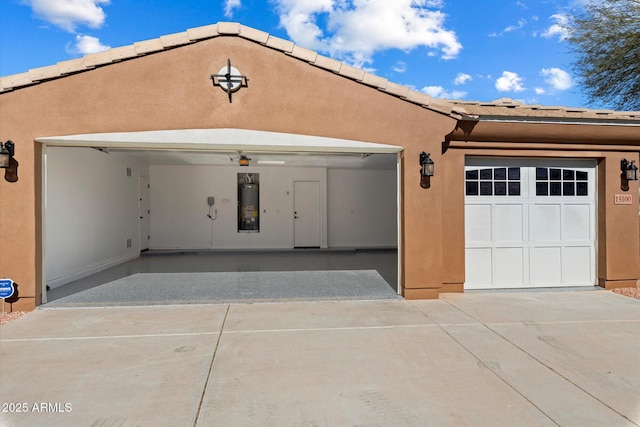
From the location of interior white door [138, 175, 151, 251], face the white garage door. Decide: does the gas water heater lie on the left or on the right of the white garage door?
left

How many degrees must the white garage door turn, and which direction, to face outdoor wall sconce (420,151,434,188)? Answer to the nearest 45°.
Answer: approximately 45° to its right

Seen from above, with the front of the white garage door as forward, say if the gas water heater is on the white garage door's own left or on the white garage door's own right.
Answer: on the white garage door's own right

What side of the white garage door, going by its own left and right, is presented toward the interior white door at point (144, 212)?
right

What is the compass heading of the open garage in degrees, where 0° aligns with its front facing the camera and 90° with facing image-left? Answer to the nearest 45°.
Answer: approximately 0°

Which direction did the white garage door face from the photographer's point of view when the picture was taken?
facing the viewer
